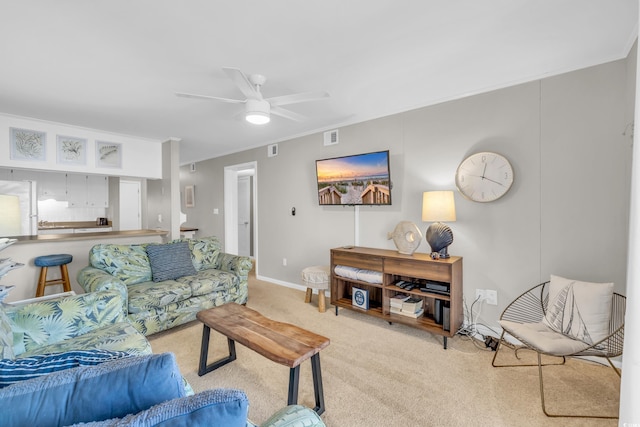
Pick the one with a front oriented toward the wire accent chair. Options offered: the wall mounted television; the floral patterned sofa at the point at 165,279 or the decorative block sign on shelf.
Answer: the floral patterned sofa

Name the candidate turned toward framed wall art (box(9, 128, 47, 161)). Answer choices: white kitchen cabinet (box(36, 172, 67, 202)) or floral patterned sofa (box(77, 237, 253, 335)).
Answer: the white kitchen cabinet

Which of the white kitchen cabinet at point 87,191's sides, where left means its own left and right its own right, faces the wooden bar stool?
front

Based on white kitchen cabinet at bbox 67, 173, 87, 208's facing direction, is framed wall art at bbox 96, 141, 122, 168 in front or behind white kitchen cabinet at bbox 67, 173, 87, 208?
in front

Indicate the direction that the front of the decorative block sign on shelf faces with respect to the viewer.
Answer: facing the viewer and to the left of the viewer

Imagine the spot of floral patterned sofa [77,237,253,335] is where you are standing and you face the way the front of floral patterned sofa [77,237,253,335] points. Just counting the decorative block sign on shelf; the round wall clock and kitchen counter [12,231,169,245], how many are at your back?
1

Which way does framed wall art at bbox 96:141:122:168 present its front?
toward the camera

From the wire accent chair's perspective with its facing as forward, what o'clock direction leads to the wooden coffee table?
The wooden coffee table is roughly at 12 o'clock from the wire accent chair.

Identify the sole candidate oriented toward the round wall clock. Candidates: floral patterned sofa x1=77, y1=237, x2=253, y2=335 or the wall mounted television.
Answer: the floral patterned sofa

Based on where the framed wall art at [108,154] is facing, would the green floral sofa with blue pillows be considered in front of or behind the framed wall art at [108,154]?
in front

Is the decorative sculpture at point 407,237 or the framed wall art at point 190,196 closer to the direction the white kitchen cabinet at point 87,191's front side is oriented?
the decorative sculpture

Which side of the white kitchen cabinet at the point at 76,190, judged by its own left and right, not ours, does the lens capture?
front

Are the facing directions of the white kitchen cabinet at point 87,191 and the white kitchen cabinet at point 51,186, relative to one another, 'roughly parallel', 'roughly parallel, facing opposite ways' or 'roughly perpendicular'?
roughly parallel

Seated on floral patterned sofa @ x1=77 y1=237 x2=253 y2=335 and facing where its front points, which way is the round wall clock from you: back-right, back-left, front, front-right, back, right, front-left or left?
front

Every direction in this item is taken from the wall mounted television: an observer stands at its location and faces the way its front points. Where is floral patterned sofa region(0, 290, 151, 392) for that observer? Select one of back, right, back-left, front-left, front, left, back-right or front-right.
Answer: front

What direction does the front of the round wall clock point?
toward the camera

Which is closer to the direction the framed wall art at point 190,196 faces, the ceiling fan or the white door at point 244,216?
the ceiling fan
